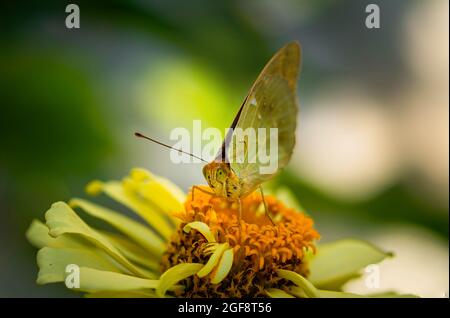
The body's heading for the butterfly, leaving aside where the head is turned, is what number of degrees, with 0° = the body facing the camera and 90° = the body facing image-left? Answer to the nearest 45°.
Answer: approximately 45°
